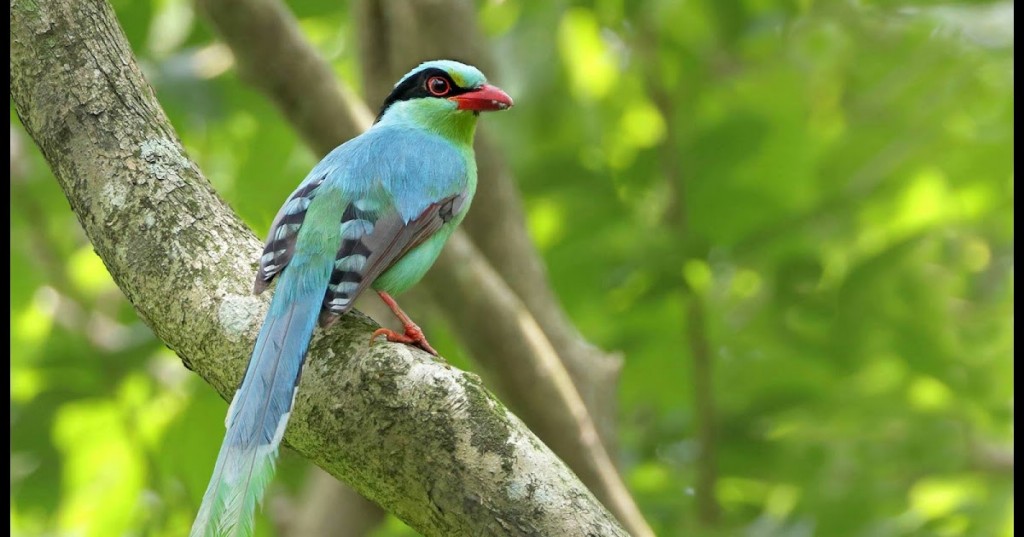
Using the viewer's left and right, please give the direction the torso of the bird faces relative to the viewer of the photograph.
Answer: facing away from the viewer and to the right of the viewer
